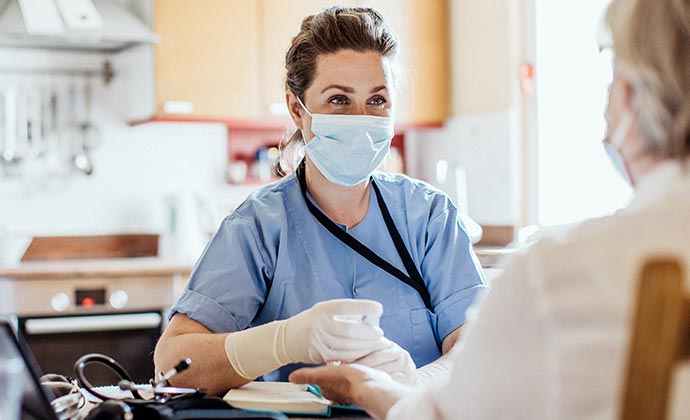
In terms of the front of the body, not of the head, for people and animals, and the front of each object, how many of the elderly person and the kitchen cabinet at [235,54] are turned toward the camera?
1

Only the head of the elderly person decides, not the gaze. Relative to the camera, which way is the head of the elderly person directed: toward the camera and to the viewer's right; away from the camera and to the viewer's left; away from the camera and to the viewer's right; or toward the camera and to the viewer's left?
away from the camera and to the viewer's left

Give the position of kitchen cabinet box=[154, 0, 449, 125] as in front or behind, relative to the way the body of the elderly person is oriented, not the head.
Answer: in front

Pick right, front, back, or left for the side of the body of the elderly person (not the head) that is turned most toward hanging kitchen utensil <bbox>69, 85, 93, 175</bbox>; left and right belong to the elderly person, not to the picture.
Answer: front

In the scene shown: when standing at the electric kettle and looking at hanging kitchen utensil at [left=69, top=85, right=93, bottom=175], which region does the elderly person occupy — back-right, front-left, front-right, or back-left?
back-left

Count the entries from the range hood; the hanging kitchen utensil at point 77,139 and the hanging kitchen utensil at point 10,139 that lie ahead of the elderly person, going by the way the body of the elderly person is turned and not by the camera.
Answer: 3

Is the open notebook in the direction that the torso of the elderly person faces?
yes

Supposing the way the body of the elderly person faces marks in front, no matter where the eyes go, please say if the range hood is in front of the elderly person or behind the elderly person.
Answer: in front

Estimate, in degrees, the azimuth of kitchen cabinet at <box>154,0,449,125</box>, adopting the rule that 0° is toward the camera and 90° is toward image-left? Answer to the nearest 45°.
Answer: approximately 0°

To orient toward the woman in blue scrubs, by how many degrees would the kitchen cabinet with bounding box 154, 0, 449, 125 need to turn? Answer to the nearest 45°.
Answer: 0° — it already faces them

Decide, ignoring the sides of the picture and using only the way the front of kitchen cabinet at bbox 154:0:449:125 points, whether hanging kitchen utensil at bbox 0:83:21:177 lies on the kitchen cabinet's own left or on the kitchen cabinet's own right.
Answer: on the kitchen cabinet's own right

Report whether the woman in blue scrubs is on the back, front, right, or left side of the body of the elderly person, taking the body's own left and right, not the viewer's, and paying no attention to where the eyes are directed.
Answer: front

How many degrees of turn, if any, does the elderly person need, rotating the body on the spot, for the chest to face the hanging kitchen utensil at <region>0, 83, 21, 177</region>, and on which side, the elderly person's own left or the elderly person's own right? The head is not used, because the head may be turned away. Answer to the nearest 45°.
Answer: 0° — they already face it

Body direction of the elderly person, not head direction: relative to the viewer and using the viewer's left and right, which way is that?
facing away from the viewer and to the left of the viewer
